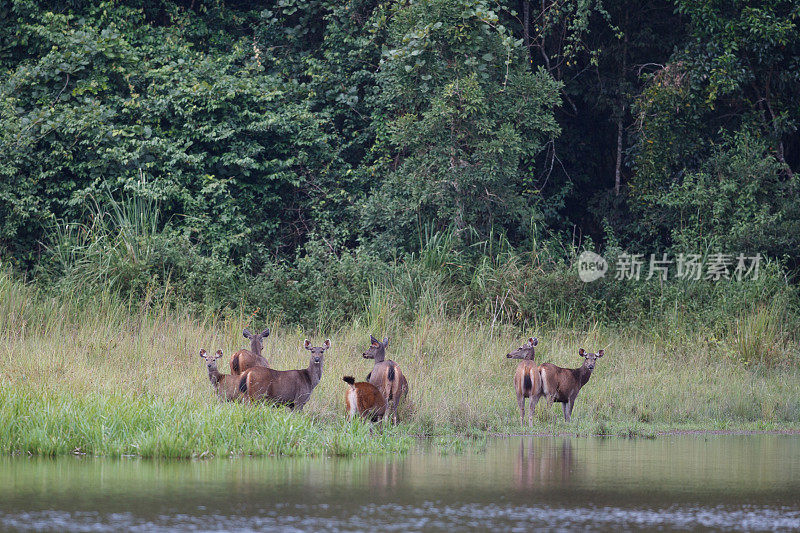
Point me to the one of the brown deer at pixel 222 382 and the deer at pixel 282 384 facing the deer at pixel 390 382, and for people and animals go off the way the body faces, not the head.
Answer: the deer at pixel 282 384

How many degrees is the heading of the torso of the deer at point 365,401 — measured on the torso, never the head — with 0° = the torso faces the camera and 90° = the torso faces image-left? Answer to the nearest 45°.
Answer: approximately 225°

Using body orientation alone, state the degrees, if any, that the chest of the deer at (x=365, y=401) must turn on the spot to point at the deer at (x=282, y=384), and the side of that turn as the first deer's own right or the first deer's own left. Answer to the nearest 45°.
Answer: approximately 90° to the first deer's own left

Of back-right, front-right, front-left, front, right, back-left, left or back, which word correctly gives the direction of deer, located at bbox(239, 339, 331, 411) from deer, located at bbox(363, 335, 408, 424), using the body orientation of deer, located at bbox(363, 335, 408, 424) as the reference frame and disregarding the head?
front-left

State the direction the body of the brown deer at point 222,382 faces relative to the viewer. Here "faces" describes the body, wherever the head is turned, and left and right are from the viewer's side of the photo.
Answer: facing the viewer and to the left of the viewer

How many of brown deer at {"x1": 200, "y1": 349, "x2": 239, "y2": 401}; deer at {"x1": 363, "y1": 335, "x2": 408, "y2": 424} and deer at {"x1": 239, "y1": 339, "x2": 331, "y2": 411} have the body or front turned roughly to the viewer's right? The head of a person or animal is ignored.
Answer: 1

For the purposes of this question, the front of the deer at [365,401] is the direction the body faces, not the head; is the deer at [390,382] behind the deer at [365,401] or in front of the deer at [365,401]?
in front

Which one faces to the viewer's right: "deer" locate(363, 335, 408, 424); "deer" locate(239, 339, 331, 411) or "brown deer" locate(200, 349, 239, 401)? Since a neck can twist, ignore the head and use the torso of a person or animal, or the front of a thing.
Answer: "deer" locate(239, 339, 331, 411)

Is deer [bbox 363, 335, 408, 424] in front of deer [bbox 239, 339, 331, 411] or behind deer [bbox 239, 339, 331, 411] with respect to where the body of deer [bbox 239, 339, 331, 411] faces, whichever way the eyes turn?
in front

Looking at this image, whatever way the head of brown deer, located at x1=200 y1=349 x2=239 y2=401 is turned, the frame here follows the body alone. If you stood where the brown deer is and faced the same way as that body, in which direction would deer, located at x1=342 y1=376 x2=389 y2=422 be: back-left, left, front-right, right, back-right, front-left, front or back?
left

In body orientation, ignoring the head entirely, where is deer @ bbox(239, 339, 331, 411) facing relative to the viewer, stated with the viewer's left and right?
facing to the right of the viewer

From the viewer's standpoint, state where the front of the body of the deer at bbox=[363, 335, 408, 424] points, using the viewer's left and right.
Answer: facing away from the viewer and to the left of the viewer

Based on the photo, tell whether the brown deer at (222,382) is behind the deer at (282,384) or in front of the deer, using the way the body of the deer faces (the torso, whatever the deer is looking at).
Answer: behind

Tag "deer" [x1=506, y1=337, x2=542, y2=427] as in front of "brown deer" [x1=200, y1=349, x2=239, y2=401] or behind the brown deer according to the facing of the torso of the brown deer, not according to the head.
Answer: behind

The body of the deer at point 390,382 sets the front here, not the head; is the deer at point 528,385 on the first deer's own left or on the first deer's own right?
on the first deer's own right

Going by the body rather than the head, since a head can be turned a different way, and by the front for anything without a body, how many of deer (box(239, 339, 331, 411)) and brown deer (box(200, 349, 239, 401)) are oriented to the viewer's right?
1
